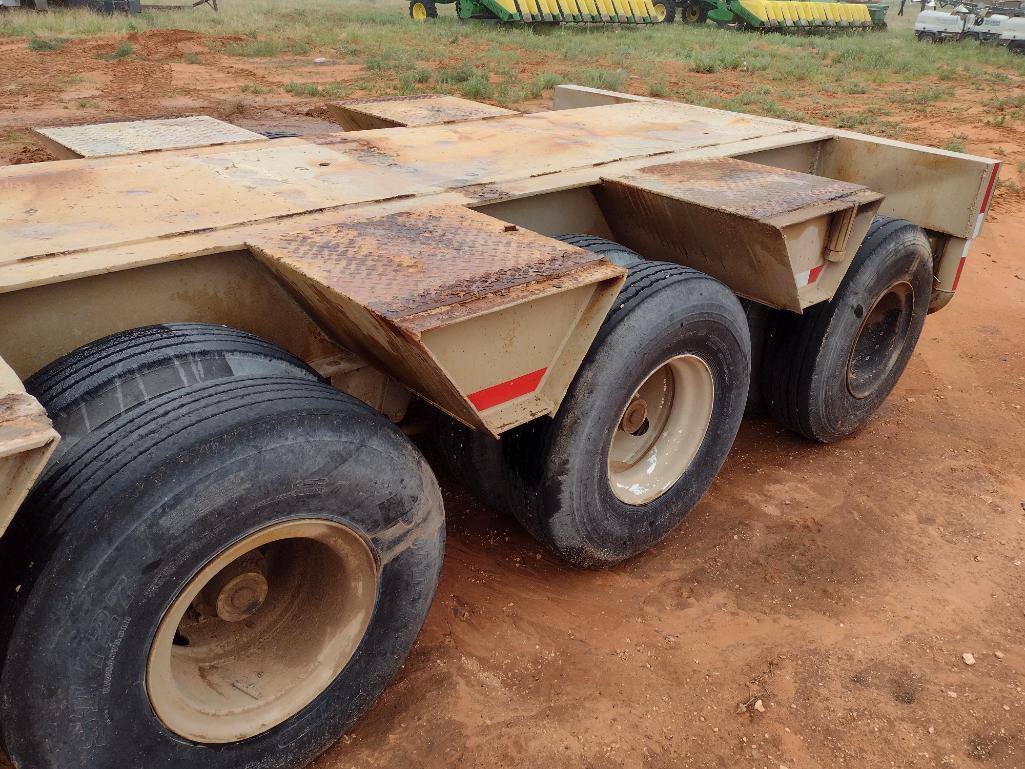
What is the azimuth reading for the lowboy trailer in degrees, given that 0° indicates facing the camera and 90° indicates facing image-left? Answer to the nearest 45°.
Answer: approximately 45°

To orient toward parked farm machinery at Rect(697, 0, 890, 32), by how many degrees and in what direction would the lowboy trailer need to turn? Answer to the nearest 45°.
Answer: approximately 135° to its right

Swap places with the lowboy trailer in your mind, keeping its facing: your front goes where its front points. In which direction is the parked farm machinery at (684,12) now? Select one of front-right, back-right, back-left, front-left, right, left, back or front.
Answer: back-right
